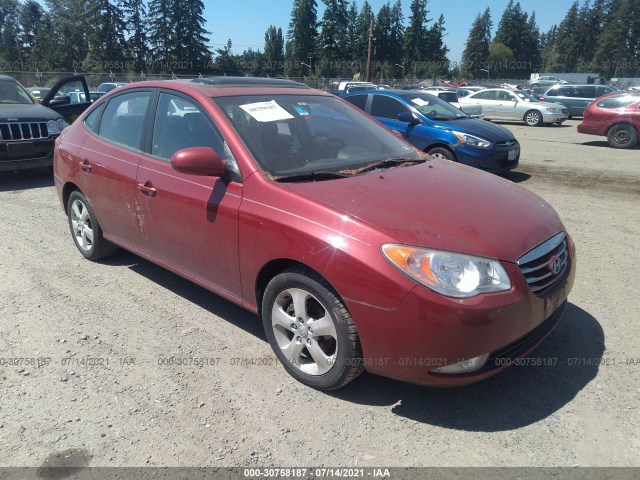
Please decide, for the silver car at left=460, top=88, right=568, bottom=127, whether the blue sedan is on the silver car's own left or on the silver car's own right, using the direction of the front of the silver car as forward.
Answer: on the silver car's own right

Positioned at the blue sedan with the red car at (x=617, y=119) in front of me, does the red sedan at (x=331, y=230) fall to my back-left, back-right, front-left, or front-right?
back-right

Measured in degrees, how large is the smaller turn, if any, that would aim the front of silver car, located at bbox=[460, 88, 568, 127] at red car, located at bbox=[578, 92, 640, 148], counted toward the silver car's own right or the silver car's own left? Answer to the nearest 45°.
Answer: approximately 45° to the silver car's own right

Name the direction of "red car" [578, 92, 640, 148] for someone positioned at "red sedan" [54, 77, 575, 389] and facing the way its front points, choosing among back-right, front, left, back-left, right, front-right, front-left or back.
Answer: left

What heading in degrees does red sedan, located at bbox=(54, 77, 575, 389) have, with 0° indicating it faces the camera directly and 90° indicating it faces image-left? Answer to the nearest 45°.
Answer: approximately 315°

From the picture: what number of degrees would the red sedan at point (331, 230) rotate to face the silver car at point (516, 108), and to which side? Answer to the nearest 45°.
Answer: approximately 90° to its left

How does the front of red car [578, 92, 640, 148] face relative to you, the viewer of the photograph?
facing to the right of the viewer
